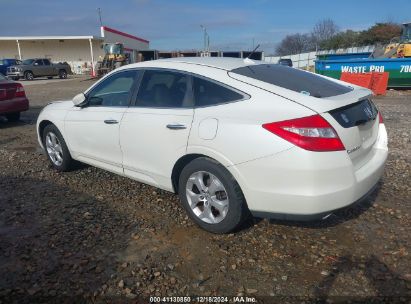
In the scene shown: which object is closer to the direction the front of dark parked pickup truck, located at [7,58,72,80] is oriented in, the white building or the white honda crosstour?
the white honda crosstour

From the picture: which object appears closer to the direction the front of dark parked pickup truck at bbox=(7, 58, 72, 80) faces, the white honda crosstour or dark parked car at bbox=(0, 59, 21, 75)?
the white honda crosstour

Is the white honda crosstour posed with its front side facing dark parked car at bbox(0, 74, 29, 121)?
yes

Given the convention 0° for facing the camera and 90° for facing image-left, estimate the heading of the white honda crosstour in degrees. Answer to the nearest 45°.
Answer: approximately 135°

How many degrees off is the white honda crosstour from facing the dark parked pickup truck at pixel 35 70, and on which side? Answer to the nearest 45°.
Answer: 0° — it already faces it
